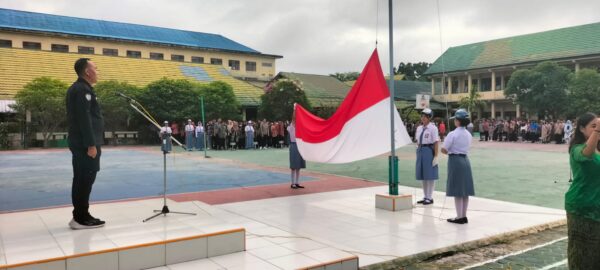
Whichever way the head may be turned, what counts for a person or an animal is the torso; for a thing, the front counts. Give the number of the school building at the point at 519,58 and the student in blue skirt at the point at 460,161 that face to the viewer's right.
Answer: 0

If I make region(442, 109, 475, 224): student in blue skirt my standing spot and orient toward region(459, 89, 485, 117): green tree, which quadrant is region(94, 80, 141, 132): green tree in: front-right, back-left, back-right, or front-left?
front-left

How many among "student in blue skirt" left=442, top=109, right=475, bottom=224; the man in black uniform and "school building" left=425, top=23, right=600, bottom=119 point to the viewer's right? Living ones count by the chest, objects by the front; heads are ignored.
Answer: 1

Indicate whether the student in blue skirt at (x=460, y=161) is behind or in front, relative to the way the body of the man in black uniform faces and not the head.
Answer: in front

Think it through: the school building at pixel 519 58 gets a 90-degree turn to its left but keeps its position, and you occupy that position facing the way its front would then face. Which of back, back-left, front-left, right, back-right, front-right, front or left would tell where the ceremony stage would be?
front-right

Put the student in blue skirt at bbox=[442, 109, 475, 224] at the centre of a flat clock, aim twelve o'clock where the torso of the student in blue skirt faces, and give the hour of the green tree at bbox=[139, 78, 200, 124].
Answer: The green tree is roughly at 12 o'clock from the student in blue skirt.

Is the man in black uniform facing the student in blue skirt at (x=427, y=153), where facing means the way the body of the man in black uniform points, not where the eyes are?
yes

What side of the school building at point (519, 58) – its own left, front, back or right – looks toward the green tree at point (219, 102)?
front

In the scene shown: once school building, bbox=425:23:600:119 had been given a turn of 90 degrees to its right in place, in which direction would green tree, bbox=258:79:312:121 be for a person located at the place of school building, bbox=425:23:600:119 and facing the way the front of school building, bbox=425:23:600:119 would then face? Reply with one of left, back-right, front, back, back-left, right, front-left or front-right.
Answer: left

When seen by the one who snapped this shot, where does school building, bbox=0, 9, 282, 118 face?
facing the viewer and to the right of the viewer

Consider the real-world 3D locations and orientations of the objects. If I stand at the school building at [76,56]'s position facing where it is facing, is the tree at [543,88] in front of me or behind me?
in front

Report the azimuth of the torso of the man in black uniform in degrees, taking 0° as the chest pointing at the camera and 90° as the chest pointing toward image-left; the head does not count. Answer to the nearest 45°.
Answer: approximately 270°

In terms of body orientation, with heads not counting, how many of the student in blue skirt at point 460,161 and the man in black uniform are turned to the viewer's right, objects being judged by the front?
1

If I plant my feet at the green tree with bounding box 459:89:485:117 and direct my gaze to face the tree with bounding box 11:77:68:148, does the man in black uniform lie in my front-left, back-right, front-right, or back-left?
front-left

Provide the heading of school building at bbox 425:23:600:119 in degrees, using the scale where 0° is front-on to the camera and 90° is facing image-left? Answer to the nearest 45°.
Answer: approximately 45°

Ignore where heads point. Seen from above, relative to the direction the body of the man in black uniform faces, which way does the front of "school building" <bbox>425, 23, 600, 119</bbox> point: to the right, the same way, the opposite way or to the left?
the opposite way

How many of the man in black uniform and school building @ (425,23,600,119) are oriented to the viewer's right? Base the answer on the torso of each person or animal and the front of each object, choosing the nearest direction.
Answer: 1

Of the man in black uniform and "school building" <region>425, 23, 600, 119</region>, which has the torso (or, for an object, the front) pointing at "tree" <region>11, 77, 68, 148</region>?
the school building
